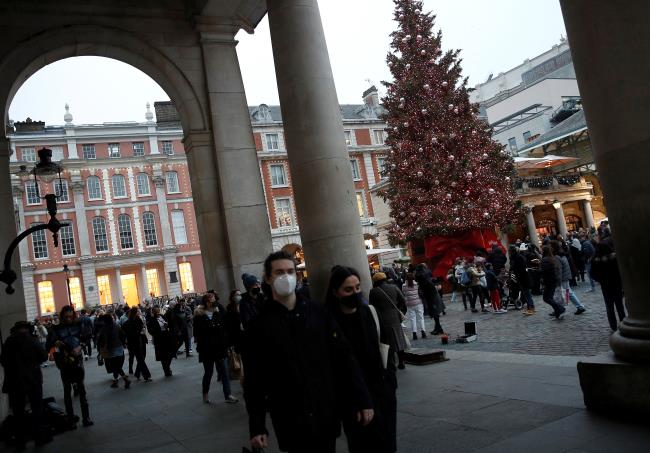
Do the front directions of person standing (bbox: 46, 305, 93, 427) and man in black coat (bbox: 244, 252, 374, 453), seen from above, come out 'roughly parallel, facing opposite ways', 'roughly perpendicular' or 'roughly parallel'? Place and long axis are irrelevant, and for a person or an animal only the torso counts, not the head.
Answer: roughly parallel

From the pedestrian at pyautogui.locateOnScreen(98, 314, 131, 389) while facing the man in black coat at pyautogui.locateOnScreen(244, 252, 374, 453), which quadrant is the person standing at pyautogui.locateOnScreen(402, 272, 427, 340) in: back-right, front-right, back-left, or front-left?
front-left

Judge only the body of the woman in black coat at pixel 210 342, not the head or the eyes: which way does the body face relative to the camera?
toward the camera

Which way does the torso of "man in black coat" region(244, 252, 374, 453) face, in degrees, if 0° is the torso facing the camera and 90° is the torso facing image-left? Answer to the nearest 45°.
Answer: approximately 0°

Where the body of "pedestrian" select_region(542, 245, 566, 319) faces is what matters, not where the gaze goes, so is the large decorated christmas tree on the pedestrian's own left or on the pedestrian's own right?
on the pedestrian's own right

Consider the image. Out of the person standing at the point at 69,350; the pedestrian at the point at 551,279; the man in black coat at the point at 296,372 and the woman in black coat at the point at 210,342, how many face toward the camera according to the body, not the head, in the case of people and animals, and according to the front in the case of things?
3

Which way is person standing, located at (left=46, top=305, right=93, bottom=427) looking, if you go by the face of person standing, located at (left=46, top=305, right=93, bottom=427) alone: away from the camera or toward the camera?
toward the camera

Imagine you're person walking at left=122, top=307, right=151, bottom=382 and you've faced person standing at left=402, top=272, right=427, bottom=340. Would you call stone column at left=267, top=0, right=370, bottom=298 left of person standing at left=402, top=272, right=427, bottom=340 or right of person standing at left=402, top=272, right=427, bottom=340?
right

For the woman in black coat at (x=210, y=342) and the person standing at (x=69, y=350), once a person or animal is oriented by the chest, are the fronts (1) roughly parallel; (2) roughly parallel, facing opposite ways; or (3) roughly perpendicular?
roughly parallel

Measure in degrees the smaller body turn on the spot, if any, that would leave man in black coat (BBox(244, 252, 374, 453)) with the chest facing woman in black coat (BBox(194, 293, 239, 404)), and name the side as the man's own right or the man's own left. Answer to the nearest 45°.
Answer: approximately 180°

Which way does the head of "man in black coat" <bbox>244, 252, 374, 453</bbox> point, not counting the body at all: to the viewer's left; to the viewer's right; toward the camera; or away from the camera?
toward the camera

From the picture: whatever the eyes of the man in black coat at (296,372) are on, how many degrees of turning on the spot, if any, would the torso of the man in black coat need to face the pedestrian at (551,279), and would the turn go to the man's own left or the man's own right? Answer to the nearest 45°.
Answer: approximately 135° to the man's own left

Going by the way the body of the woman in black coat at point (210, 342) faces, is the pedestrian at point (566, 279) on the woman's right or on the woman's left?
on the woman's left

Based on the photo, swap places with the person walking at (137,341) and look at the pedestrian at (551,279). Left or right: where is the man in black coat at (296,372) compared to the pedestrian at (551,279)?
right

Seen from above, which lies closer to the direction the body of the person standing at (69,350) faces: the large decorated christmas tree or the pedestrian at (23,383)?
the pedestrian
